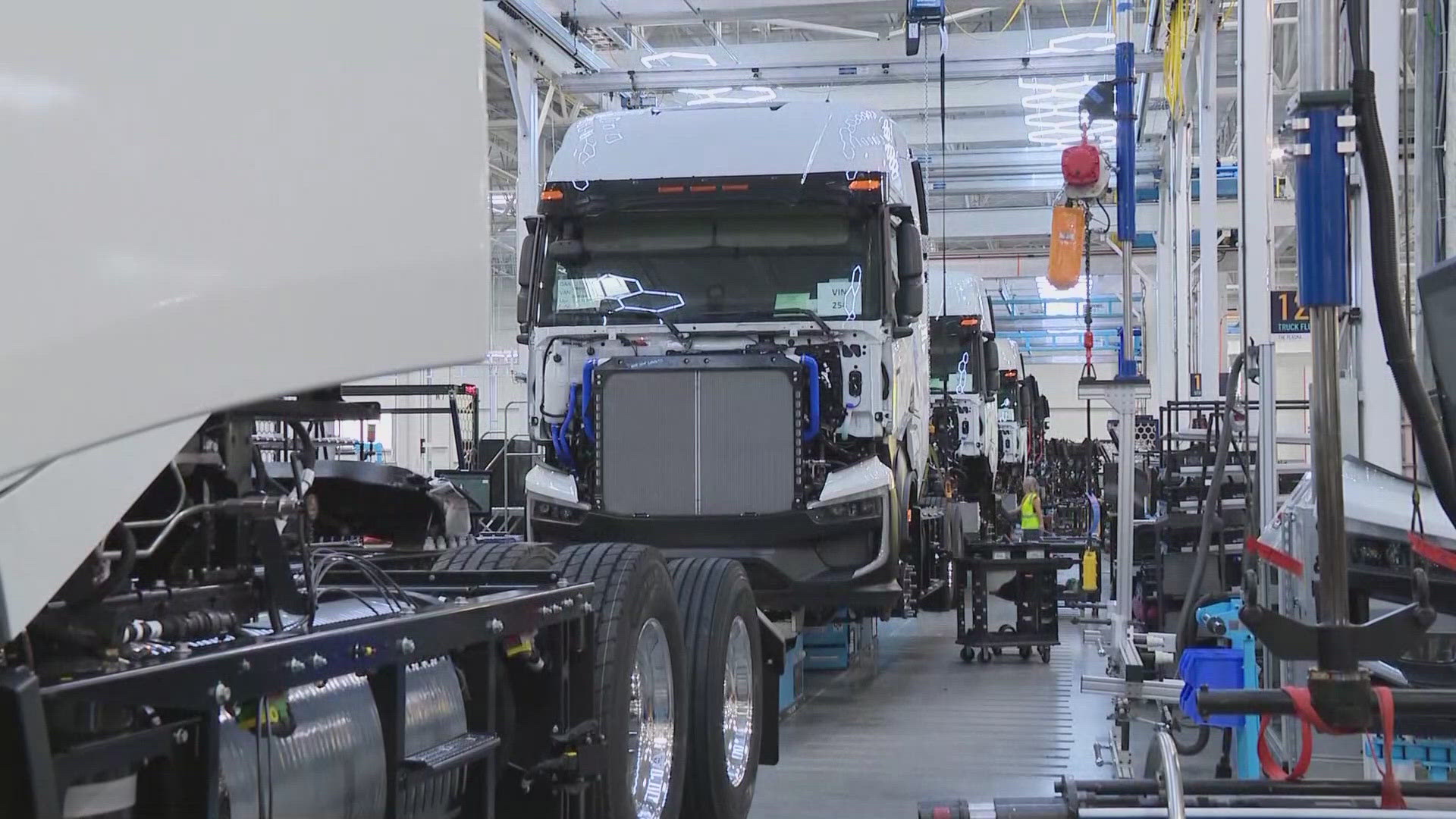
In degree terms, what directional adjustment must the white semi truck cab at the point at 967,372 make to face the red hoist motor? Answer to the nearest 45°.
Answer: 0° — it already faces it

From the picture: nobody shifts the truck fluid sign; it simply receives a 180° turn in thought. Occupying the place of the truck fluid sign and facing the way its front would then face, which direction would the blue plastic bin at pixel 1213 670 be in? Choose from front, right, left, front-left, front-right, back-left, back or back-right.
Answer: back

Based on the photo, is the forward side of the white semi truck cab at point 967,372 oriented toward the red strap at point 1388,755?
yes

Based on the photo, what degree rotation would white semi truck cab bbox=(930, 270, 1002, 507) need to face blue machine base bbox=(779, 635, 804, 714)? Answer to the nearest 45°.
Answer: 0° — it already faces it

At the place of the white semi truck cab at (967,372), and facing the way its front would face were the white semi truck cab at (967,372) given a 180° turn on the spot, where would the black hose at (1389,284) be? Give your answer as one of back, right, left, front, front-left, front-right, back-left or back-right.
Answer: back

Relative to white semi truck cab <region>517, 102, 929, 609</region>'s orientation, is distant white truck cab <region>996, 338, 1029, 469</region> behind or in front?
behind

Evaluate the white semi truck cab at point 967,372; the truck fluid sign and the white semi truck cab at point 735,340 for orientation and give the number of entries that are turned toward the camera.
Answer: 3

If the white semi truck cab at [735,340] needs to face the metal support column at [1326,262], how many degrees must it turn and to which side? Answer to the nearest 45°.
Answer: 0° — it already faces it

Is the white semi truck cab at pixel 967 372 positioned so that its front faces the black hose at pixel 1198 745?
yes

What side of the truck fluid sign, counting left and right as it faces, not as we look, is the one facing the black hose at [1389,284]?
front

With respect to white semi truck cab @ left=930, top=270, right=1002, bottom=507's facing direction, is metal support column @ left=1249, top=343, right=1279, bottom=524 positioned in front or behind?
in front
